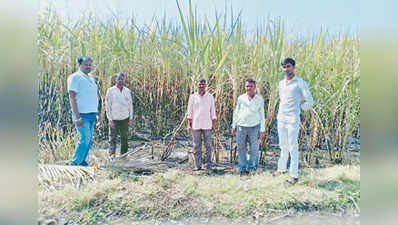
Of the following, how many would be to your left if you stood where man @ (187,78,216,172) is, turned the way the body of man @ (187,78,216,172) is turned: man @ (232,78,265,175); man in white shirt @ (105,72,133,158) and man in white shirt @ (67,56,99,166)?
1

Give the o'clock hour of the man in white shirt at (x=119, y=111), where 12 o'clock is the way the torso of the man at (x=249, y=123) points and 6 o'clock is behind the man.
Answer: The man in white shirt is roughly at 3 o'clock from the man.

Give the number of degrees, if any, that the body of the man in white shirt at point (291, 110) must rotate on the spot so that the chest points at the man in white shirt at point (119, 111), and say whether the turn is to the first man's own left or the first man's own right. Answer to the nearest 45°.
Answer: approximately 45° to the first man's own right

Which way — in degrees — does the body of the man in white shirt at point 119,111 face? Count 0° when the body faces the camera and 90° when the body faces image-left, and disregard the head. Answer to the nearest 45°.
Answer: approximately 0°

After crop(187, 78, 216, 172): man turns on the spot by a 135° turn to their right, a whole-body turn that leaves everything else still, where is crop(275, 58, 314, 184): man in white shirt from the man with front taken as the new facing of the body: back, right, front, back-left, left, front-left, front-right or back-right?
back-right

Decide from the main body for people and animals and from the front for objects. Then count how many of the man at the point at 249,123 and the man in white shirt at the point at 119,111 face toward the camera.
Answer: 2

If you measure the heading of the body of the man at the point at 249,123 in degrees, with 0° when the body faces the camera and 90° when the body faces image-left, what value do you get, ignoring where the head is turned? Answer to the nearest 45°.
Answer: approximately 0°

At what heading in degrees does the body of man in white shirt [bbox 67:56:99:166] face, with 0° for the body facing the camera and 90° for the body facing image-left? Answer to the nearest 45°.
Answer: approximately 315°
